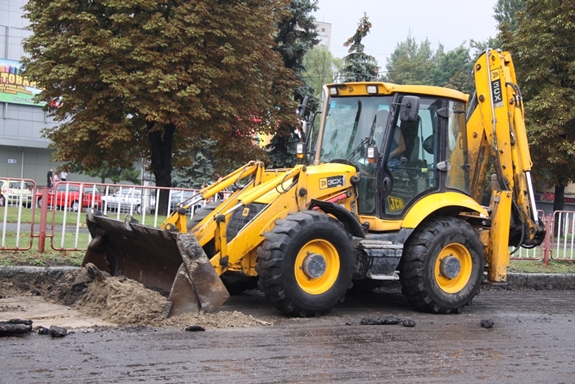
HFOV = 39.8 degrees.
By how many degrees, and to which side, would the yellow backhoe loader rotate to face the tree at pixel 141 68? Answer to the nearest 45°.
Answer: approximately 90° to its right

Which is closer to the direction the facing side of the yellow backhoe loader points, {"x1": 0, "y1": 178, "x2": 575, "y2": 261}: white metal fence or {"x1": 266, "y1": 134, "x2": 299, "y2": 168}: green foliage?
the white metal fence

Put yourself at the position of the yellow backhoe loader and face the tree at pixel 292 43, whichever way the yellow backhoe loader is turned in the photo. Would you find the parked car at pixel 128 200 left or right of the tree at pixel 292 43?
left

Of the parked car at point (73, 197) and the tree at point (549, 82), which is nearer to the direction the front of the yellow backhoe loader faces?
the parked car

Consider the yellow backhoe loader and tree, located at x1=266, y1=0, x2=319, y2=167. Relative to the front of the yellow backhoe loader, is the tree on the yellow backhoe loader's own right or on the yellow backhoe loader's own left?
on the yellow backhoe loader's own right

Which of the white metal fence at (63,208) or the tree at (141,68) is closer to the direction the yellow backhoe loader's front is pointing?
the white metal fence

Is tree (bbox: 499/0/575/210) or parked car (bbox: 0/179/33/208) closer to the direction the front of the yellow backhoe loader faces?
the parked car

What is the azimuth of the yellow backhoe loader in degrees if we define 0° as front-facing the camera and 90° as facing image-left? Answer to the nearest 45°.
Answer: approximately 45°

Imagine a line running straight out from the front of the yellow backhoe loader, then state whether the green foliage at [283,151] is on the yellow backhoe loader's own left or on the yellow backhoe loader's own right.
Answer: on the yellow backhoe loader's own right

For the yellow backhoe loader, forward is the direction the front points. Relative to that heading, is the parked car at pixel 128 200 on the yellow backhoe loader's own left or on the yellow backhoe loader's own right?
on the yellow backhoe loader's own right

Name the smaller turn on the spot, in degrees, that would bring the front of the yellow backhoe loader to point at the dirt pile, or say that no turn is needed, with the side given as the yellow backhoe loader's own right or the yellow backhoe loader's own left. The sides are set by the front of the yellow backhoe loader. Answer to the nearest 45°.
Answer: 0° — it already faces it
